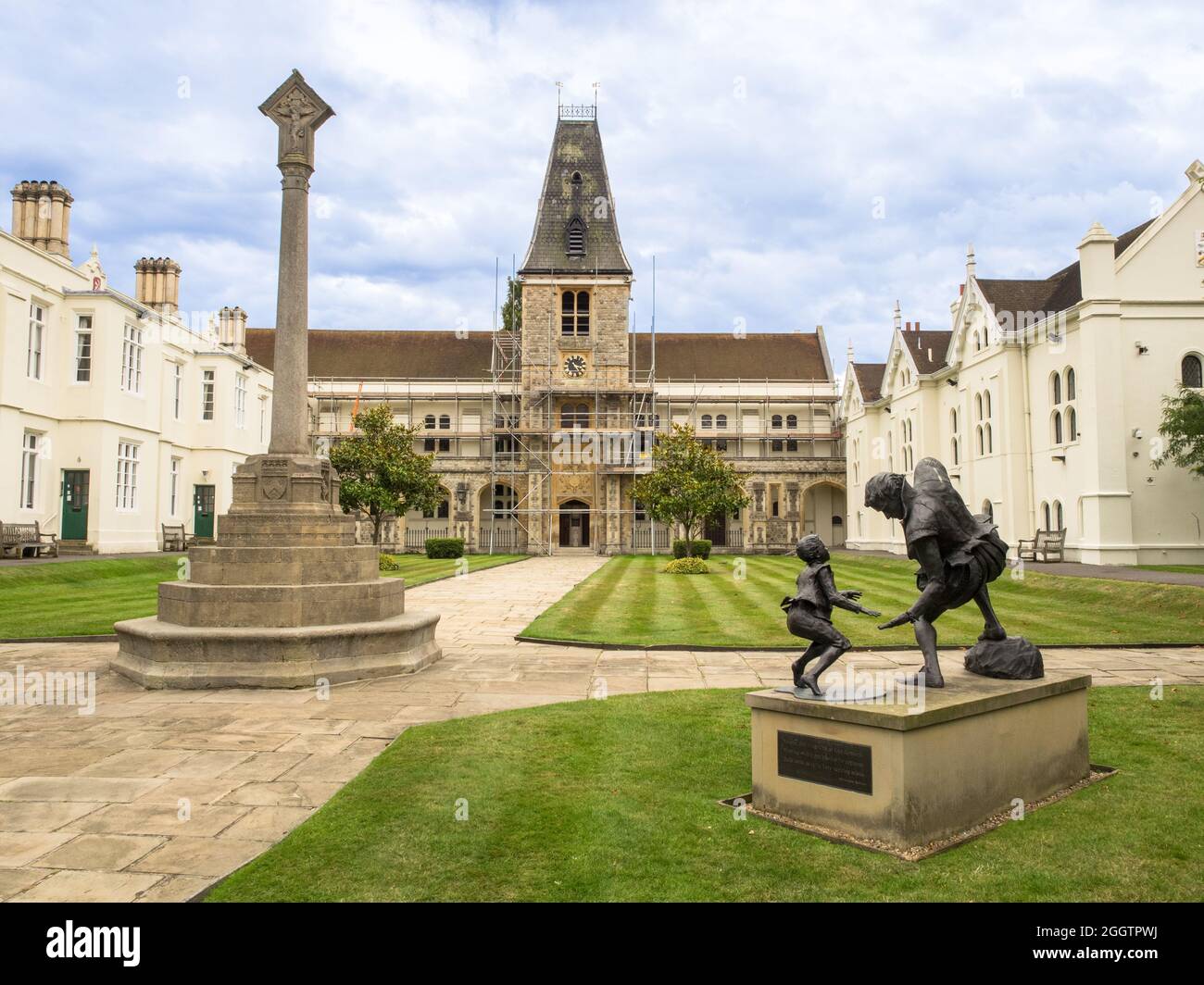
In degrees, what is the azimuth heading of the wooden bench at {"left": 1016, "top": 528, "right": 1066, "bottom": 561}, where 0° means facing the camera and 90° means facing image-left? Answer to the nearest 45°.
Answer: approximately 45°

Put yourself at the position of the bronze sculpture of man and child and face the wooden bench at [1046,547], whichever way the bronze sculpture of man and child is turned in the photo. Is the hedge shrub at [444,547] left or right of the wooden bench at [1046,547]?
left

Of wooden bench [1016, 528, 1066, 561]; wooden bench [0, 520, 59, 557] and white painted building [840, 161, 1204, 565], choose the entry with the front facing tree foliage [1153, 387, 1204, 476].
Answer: wooden bench [0, 520, 59, 557]

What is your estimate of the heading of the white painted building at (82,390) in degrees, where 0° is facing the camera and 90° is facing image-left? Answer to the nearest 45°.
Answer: approximately 315°

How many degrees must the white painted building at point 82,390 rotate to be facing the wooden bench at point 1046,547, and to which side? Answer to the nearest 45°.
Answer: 0° — it already faces it

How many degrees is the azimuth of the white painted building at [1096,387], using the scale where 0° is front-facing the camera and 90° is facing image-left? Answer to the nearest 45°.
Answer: approximately 45°

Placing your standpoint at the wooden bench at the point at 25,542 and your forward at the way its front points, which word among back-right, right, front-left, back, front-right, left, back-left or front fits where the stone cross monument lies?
front-right

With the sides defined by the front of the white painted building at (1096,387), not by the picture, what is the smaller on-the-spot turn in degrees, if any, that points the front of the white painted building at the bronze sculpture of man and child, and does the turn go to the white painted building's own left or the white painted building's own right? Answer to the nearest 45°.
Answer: approximately 45° to the white painted building's own left

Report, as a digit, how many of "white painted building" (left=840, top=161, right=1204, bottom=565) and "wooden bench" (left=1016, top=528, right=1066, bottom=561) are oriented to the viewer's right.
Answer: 0

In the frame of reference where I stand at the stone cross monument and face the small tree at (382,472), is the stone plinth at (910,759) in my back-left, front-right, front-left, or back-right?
back-right
